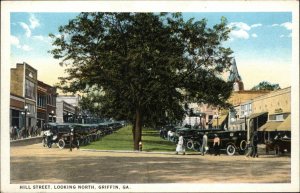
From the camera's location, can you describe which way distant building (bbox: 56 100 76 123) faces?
facing the viewer and to the right of the viewer

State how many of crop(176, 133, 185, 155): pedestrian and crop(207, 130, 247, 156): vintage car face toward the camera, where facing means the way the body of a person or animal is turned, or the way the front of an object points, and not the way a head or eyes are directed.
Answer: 1

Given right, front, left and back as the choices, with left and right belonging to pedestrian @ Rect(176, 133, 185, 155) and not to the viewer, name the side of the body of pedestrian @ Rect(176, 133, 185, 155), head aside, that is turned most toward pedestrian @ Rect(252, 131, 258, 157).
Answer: left

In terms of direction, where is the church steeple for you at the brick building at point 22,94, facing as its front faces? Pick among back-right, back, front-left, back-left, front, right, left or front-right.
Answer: front-left

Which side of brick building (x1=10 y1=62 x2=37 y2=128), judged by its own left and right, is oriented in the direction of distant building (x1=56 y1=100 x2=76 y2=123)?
left

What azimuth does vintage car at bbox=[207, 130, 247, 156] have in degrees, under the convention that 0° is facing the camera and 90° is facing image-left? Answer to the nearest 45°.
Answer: approximately 135°

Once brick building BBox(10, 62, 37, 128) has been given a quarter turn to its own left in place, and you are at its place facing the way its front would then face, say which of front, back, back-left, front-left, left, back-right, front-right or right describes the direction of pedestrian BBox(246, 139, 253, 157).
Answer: back-right

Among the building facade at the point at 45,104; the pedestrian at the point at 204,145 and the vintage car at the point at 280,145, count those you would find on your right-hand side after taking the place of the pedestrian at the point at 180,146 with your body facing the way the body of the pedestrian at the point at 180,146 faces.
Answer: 1

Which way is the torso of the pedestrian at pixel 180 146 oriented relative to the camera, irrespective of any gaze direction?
toward the camera

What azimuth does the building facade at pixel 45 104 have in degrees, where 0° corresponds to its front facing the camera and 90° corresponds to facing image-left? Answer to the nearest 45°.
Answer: approximately 315°

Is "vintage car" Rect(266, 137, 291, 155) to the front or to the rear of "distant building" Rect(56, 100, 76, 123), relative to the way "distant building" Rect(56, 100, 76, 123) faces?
to the front

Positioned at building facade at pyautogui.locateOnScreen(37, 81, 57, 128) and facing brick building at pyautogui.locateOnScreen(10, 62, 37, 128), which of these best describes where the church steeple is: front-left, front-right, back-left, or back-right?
back-left
